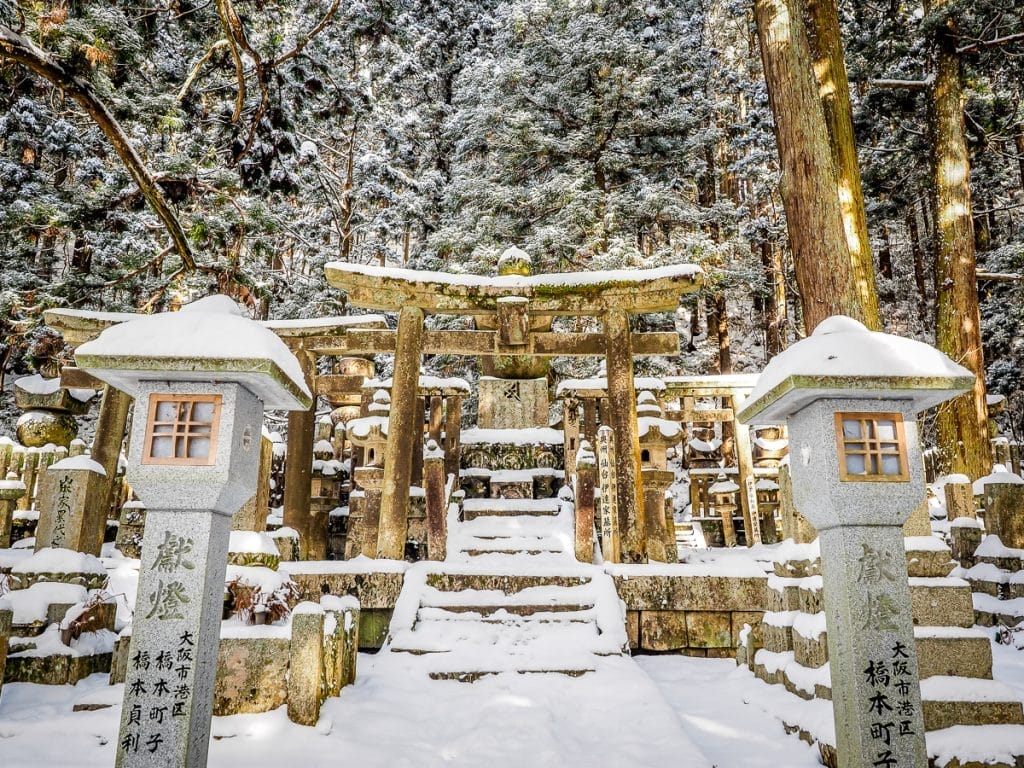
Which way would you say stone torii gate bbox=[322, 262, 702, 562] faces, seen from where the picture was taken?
facing the viewer

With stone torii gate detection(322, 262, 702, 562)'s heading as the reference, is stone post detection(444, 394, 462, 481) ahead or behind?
behind

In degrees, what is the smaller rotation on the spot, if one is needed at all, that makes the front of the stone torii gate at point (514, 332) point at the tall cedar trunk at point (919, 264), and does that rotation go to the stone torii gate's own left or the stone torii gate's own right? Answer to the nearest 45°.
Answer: approximately 135° to the stone torii gate's own left

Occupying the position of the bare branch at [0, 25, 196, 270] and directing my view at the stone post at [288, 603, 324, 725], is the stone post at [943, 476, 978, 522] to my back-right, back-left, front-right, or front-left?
front-left

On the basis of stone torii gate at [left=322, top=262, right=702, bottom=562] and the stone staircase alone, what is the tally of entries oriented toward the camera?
2

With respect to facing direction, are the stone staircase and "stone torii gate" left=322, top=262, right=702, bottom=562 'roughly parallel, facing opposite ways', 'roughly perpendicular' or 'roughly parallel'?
roughly parallel

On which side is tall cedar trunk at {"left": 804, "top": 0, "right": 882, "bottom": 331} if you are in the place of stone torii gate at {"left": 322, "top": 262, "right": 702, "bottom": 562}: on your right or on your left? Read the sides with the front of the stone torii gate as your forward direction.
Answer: on your left

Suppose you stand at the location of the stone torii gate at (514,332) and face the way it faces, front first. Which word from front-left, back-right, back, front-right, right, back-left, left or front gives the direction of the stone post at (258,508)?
front-right

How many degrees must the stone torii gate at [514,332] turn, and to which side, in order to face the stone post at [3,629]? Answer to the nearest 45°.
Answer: approximately 45° to its right

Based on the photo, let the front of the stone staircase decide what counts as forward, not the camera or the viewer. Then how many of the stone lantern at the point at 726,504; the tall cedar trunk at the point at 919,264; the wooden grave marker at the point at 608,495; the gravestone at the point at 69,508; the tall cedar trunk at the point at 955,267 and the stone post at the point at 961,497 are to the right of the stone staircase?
1

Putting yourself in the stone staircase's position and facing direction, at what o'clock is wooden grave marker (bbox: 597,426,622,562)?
The wooden grave marker is roughly at 8 o'clock from the stone staircase.

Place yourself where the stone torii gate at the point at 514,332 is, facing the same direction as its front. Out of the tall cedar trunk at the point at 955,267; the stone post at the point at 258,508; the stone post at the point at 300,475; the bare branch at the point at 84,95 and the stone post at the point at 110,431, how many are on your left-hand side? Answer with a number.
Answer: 1

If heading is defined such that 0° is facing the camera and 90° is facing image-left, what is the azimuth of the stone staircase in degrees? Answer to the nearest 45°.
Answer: approximately 0°
